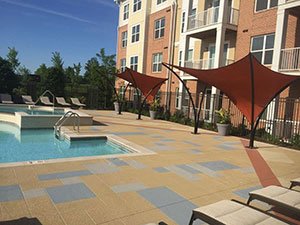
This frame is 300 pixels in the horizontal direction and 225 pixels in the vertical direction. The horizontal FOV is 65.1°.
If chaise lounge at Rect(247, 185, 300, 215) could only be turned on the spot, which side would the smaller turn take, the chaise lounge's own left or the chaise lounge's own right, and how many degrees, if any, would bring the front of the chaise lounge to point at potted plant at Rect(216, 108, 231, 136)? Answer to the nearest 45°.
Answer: approximately 45° to the chaise lounge's own right

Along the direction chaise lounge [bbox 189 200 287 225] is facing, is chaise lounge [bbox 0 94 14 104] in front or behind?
in front

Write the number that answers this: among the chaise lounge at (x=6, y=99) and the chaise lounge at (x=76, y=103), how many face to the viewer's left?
0

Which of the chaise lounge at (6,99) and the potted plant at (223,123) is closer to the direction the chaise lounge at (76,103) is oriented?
the potted plant

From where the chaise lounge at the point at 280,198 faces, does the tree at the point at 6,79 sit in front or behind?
in front

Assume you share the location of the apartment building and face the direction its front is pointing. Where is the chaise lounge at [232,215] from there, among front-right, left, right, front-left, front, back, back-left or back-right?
front-left

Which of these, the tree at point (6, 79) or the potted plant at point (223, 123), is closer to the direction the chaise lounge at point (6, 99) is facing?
the potted plant

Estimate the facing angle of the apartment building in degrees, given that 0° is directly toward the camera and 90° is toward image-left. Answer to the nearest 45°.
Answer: approximately 45°

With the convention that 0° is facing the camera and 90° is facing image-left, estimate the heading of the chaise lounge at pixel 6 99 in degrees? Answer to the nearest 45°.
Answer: approximately 315°

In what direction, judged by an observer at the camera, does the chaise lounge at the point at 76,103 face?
facing the viewer and to the right of the viewer

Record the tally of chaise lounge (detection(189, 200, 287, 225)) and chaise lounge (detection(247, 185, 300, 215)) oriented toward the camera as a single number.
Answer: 0

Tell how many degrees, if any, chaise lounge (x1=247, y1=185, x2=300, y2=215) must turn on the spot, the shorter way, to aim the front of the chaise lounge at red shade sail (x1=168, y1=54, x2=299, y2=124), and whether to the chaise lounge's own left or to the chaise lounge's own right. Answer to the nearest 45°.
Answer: approximately 45° to the chaise lounge's own right
